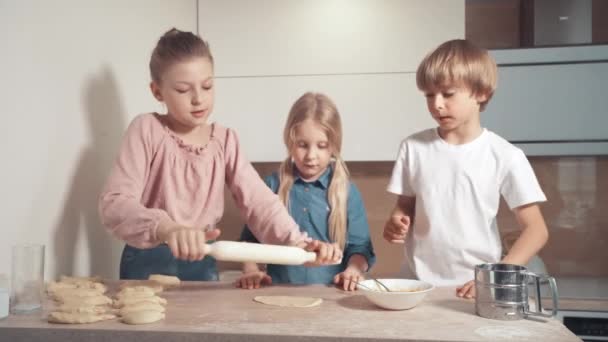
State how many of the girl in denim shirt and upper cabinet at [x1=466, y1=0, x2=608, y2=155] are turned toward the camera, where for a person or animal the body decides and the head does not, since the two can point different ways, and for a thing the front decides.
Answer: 2

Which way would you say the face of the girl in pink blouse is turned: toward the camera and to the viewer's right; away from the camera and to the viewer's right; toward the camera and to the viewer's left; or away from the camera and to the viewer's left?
toward the camera and to the viewer's right

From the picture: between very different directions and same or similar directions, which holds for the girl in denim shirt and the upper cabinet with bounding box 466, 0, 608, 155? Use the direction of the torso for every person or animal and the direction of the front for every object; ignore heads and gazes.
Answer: same or similar directions

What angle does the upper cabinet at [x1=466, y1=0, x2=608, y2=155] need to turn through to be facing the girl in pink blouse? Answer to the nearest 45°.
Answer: approximately 45° to its right

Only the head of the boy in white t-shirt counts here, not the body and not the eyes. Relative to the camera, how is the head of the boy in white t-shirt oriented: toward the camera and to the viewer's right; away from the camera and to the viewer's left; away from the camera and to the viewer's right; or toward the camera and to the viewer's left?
toward the camera and to the viewer's left

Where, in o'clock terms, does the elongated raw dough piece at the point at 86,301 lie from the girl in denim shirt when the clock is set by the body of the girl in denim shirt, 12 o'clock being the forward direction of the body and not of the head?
The elongated raw dough piece is roughly at 1 o'clock from the girl in denim shirt.

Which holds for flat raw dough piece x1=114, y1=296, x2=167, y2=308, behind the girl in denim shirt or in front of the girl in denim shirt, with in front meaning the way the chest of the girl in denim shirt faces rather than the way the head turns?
in front

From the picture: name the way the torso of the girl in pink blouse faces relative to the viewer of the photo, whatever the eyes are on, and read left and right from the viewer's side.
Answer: facing the viewer and to the right of the viewer

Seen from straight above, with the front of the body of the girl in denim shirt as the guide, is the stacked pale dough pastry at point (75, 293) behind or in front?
in front

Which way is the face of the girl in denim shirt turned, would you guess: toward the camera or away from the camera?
toward the camera

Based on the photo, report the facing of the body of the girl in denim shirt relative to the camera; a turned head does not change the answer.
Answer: toward the camera
